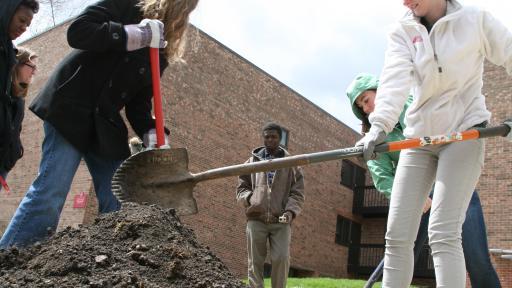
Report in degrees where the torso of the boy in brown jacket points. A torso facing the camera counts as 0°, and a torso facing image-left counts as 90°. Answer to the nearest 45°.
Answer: approximately 0°

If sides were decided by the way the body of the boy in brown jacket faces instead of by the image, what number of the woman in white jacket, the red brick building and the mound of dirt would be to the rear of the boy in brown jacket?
1

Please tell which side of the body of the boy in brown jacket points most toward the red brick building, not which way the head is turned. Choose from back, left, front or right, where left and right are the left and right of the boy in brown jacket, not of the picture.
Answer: back

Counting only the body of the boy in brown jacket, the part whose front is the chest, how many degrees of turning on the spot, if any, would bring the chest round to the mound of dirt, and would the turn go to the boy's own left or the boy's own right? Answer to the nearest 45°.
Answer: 0° — they already face it

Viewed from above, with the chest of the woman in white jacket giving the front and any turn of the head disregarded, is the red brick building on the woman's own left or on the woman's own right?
on the woman's own right

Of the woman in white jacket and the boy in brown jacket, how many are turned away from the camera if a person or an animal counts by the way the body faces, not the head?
0

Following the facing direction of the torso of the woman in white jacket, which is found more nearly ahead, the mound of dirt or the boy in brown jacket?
the mound of dirt
